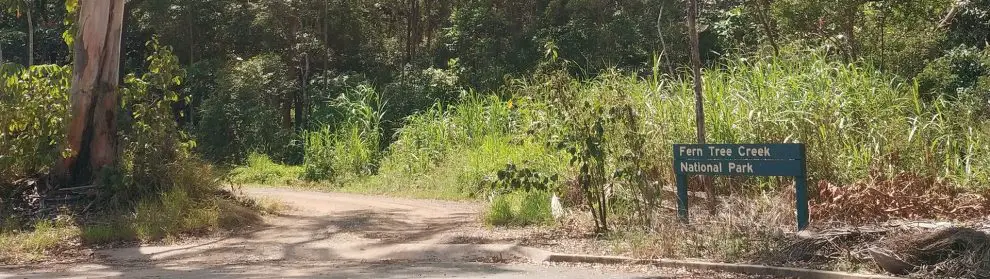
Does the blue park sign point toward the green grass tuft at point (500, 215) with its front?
no

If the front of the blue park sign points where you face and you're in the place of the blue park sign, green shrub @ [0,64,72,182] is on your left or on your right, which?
on your right

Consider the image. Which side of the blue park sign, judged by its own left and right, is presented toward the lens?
front

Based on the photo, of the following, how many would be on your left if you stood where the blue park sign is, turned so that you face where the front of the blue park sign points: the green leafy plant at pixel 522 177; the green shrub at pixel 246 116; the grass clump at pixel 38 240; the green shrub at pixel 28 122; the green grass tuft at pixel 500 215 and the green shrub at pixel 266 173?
0

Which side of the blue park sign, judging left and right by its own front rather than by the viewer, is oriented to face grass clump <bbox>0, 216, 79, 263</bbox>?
right

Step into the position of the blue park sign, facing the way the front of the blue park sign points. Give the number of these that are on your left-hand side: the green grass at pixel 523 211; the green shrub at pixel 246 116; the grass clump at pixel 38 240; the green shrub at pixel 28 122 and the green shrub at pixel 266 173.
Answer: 0

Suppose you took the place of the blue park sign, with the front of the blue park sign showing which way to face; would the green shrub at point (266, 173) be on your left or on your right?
on your right

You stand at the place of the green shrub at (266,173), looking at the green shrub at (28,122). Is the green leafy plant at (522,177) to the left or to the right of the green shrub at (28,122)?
left

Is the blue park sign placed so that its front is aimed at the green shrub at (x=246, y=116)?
no

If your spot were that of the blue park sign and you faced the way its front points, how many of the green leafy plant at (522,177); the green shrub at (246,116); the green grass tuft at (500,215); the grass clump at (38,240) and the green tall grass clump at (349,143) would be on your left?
0

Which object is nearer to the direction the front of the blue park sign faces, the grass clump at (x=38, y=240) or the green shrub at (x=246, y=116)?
the grass clump

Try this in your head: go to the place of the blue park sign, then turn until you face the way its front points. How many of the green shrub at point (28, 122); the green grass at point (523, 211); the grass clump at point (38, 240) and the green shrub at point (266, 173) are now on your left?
0

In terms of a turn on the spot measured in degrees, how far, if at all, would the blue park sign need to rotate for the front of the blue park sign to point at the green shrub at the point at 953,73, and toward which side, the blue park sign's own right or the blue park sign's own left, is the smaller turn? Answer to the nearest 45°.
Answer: approximately 135° to the blue park sign's own left

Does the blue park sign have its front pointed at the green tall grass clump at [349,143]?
no
